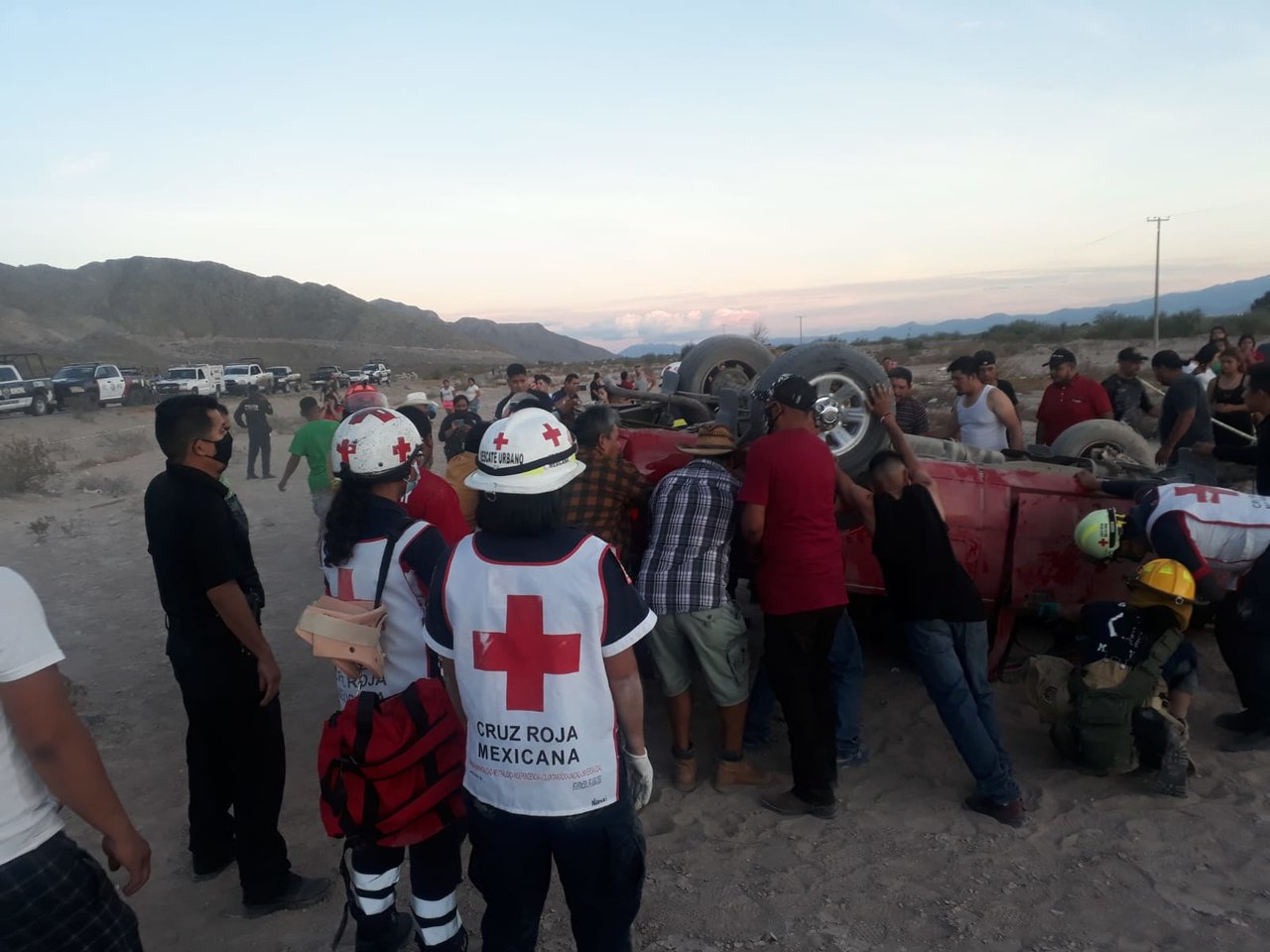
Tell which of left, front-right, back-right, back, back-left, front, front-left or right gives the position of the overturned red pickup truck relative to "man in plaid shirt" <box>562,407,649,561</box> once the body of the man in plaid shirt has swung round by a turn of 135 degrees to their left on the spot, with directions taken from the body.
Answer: back

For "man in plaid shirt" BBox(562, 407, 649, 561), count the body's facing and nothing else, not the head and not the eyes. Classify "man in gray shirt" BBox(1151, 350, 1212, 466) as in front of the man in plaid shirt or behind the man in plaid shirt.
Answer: in front

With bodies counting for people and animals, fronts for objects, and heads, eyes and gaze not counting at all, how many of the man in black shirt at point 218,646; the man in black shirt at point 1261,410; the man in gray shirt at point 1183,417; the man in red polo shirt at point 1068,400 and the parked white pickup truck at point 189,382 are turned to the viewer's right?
1

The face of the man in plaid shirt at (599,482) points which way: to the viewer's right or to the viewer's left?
to the viewer's right

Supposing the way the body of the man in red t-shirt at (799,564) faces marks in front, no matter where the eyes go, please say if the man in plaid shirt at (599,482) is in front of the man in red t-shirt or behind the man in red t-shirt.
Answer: in front

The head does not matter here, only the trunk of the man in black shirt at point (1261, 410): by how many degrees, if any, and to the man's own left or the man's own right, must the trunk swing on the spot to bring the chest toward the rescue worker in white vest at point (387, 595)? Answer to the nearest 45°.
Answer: approximately 45° to the man's own left

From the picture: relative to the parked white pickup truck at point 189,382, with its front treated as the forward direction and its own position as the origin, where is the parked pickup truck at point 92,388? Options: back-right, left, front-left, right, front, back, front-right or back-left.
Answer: front

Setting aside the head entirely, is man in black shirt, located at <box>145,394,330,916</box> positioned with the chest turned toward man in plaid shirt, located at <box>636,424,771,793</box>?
yes

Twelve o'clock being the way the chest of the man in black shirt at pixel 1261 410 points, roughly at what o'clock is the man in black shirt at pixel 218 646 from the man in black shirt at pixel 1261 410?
the man in black shirt at pixel 218 646 is roughly at 10 o'clock from the man in black shirt at pixel 1261 410.

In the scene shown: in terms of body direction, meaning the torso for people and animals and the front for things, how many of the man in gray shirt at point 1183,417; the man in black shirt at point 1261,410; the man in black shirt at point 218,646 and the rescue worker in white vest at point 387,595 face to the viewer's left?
2

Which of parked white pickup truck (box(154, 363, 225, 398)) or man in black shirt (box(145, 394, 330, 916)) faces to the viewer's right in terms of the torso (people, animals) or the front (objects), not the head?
the man in black shirt

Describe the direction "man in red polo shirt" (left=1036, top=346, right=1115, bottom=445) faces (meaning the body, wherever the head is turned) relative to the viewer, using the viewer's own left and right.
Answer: facing the viewer and to the left of the viewer

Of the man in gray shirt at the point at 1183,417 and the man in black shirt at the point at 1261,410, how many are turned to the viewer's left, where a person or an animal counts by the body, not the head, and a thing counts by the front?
2

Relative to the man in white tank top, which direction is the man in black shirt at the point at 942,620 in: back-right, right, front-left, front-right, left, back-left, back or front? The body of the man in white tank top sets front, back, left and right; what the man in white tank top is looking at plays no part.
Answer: front-left

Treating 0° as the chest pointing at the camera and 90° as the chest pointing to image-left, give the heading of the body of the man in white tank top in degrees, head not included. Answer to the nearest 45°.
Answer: approximately 45°

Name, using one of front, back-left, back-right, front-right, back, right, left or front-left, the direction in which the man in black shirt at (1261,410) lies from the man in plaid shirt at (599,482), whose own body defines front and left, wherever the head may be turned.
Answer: front-right
